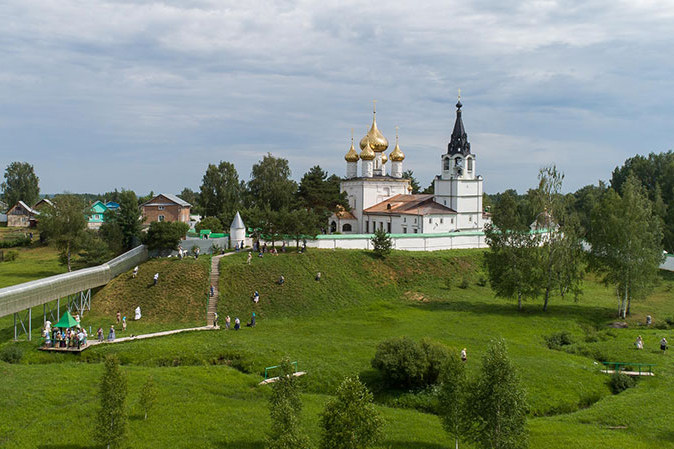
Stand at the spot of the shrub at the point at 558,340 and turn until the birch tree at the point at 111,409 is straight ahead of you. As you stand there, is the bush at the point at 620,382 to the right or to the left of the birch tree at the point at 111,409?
left

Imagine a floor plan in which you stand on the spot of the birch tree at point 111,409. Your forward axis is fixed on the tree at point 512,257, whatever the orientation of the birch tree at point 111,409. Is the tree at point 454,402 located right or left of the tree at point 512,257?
right
